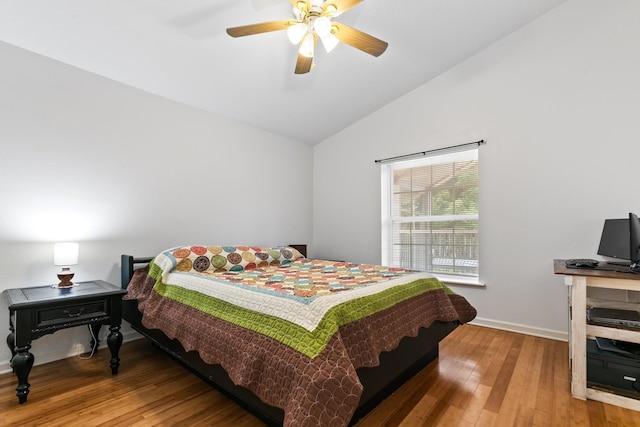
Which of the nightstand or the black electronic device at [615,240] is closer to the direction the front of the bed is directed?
the black electronic device

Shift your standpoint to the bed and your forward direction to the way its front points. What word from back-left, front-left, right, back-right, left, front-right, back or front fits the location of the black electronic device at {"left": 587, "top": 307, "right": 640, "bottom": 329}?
front-left

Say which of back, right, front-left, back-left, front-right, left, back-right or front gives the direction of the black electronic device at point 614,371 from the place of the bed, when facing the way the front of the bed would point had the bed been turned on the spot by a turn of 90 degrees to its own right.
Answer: back-left

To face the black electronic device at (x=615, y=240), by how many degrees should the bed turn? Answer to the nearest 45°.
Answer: approximately 45° to its left

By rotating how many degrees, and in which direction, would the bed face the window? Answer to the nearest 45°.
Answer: approximately 90° to its left

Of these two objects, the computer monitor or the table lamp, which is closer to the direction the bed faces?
the computer monitor

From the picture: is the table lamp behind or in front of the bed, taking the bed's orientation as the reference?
behind

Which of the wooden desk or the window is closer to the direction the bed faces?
the wooden desk
